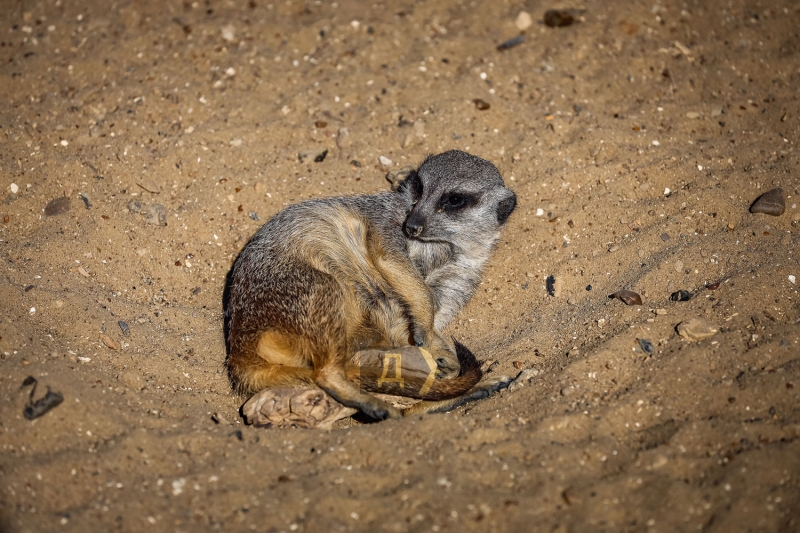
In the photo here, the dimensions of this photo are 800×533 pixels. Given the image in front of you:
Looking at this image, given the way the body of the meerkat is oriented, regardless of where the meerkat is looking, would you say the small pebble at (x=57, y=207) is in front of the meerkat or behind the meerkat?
behind

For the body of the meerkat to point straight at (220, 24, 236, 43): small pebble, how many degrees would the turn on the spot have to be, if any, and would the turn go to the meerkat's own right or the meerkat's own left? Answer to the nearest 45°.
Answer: approximately 90° to the meerkat's own left

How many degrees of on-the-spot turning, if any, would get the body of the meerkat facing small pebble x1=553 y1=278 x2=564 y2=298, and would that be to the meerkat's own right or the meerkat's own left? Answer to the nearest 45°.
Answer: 0° — it already faces it

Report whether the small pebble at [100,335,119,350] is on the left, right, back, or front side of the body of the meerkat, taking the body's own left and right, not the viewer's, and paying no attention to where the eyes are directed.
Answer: back

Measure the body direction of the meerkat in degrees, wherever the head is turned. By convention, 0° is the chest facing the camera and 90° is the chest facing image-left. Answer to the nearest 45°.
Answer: approximately 270°

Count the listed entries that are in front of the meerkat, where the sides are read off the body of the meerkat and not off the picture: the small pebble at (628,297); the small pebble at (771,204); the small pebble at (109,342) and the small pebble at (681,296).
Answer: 3

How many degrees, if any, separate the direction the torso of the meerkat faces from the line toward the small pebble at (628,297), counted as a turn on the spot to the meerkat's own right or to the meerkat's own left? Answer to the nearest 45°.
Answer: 0° — it already faces it

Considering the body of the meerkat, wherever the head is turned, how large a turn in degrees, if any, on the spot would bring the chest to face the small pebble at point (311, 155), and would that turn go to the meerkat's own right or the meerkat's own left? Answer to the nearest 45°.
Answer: approximately 90° to the meerkat's own left

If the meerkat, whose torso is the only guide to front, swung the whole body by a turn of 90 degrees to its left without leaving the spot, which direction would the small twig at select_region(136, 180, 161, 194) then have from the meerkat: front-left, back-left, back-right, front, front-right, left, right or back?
front-left
